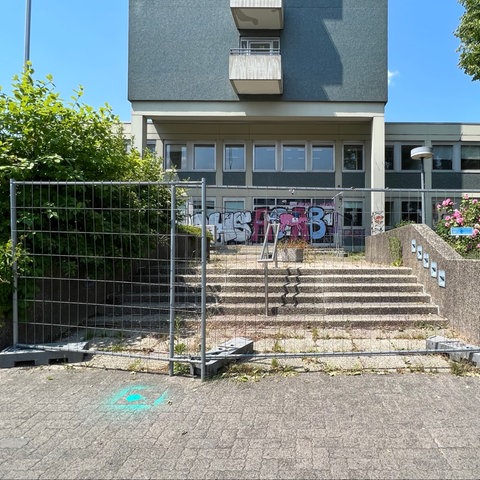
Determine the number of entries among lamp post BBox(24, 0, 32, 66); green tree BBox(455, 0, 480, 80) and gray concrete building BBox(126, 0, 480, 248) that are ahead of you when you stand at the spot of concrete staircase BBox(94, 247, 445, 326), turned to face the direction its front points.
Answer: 0

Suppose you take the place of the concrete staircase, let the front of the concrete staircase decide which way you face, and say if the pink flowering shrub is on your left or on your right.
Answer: on your left

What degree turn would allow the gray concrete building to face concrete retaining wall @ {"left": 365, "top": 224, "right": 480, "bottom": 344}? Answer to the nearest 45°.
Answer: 0° — it already faces it

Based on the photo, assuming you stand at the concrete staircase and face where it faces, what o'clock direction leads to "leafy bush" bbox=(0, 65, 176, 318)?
The leafy bush is roughly at 2 o'clock from the concrete staircase.

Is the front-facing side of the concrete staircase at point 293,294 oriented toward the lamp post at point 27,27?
no

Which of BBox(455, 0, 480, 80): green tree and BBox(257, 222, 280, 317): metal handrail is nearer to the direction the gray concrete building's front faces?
the metal handrail

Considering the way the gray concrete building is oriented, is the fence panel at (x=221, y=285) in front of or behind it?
in front

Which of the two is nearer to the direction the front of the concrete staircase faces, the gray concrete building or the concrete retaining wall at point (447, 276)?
the concrete retaining wall

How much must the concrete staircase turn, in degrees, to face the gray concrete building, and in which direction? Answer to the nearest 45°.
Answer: approximately 180°

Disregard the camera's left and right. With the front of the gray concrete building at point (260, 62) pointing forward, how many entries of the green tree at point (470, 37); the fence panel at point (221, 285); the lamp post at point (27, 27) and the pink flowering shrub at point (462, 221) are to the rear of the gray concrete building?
0

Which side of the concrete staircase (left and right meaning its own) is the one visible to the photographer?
front

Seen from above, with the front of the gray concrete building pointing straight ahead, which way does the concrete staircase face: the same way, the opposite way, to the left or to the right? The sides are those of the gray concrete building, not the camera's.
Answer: the same way

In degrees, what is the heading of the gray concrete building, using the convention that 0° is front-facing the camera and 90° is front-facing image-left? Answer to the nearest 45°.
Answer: approximately 0°

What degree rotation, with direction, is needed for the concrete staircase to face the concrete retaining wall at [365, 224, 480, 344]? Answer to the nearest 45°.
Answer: approximately 90° to its left

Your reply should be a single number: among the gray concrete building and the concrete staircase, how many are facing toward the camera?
2

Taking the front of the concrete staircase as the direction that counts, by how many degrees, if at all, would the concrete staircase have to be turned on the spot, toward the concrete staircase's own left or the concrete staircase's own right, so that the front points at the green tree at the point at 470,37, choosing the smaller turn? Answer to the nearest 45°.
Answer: approximately 135° to the concrete staircase's own left
